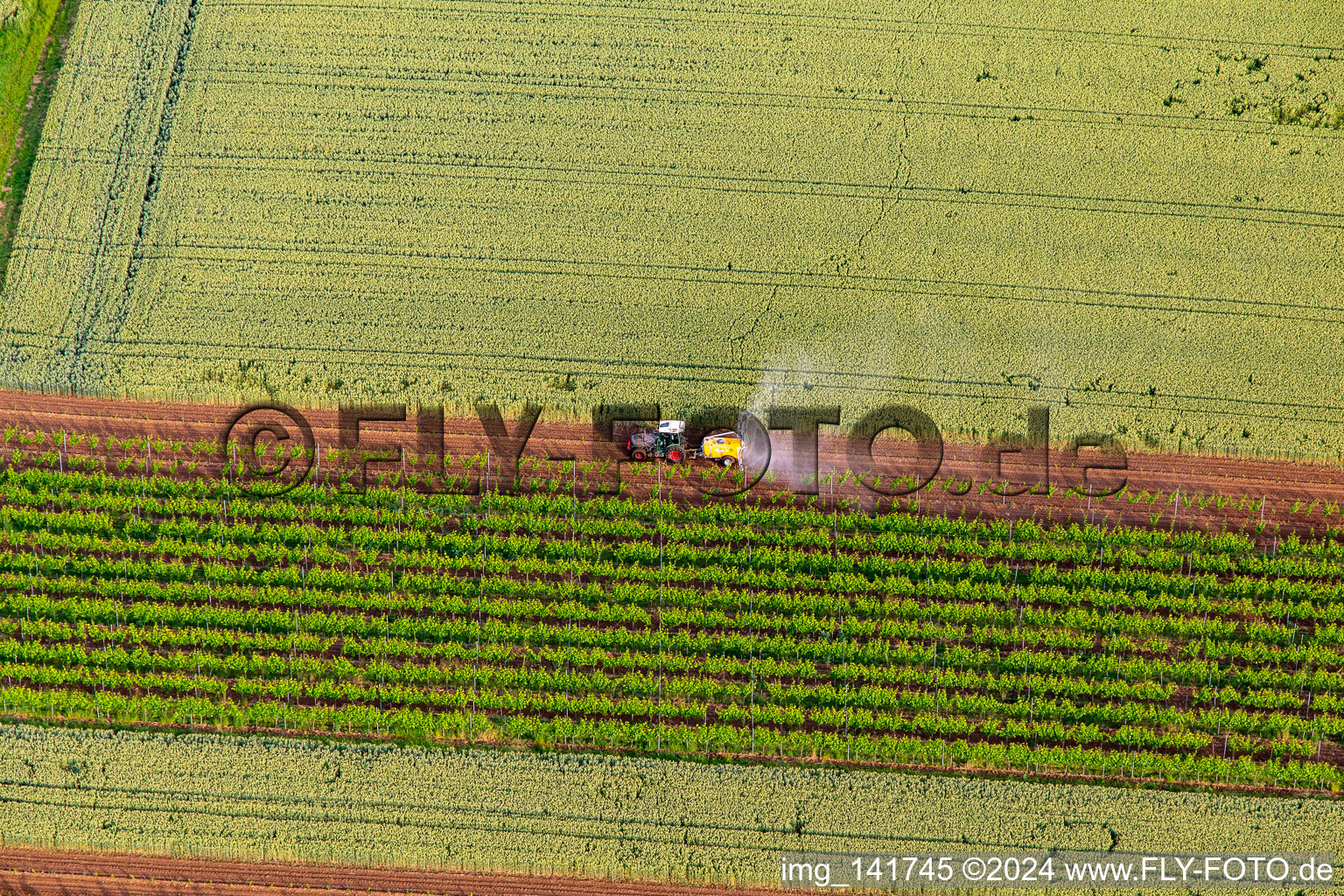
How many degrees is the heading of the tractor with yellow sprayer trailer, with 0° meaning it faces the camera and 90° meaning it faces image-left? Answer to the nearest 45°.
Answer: approximately 90°
